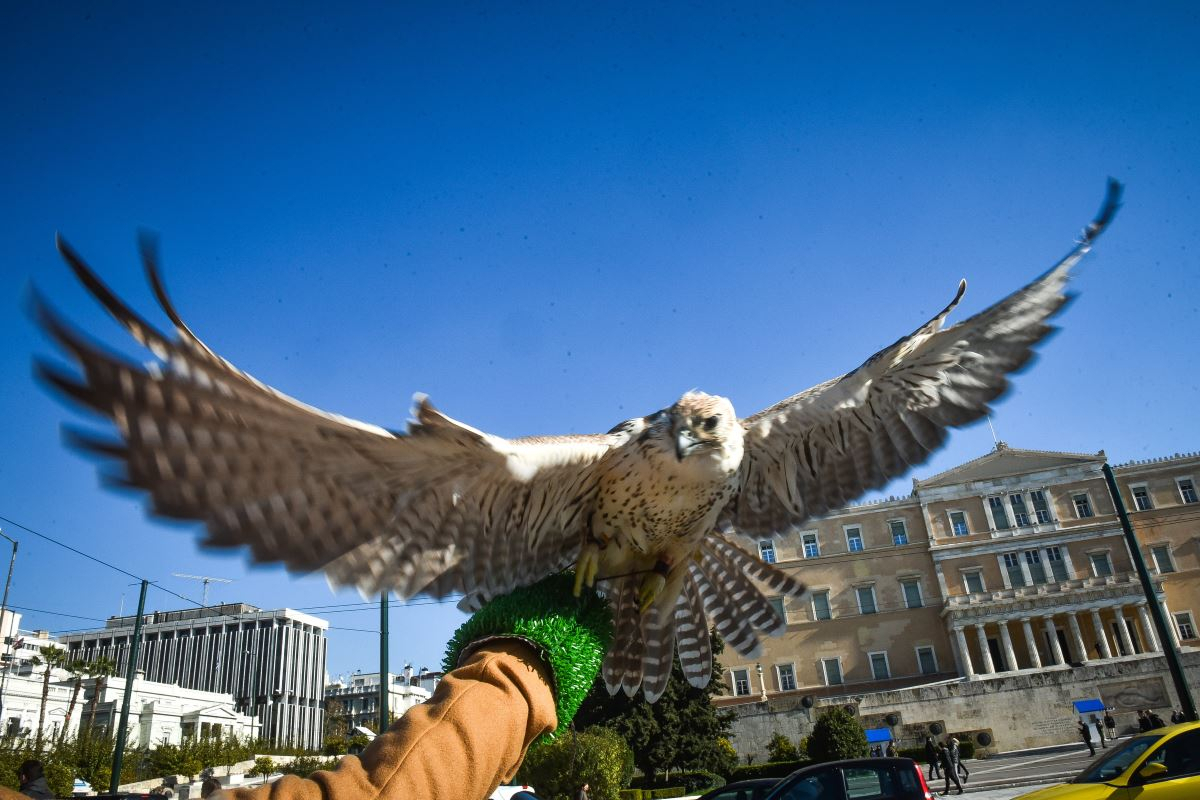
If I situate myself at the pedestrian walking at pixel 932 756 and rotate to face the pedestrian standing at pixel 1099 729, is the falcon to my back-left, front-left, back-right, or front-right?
back-right

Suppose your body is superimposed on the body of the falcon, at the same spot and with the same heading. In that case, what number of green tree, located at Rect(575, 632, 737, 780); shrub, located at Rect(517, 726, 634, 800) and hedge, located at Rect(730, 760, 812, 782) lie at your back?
3

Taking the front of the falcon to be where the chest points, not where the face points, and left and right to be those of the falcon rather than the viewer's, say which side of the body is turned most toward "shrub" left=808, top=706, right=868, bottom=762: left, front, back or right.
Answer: back

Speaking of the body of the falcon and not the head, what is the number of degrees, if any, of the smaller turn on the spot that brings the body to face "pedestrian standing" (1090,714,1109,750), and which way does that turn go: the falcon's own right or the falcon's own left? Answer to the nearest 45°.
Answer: approximately 135° to the falcon's own left

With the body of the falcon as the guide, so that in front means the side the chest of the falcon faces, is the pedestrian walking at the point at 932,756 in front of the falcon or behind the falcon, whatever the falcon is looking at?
behind

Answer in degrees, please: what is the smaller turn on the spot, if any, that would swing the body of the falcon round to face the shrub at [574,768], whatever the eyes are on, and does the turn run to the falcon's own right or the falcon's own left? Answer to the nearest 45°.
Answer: approximately 180°

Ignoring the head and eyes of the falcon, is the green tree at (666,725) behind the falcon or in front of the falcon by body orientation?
behind

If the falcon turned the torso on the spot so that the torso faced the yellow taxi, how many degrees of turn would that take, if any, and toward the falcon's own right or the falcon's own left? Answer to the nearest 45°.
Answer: approximately 135° to the falcon's own left

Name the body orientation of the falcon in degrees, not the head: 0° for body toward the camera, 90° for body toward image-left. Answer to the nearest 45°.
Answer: approximately 0°

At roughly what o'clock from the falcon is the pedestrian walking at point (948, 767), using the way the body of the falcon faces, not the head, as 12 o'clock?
The pedestrian walking is roughly at 7 o'clock from the falcon.
